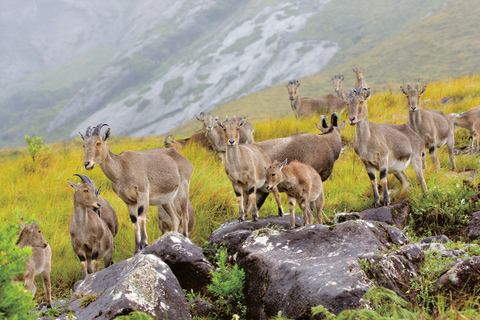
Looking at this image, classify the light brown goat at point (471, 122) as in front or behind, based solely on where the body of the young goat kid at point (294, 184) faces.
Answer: behind

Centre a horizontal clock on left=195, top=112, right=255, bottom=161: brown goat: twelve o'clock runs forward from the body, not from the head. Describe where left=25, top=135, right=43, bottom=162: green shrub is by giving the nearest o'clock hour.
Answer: The green shrub is roughly at 1 o'clock from the brown goat.

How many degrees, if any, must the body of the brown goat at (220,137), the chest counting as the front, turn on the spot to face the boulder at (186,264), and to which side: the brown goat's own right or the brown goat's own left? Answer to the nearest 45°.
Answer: approximately 45° to the brown goat's own left

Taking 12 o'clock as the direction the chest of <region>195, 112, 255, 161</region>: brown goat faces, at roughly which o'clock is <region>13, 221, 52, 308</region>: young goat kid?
The young goat kid is roughly at 11 o'clock from the brown goat.

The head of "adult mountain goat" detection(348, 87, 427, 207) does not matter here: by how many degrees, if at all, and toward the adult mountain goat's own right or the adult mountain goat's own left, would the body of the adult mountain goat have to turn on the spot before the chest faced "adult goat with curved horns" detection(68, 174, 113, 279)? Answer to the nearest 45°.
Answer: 0° — it already faces it

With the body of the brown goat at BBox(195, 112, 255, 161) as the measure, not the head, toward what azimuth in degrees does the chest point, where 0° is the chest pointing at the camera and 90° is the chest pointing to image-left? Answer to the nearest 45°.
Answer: approximately 45°
